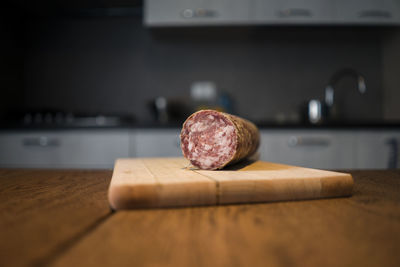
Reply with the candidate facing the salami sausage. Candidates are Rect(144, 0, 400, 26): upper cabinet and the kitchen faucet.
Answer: the upper cabinet

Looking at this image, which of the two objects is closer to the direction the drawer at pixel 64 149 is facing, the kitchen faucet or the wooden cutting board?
the wooden cutting board

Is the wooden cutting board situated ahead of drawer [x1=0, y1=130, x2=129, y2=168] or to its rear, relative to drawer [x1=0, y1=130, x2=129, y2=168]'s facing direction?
ahead

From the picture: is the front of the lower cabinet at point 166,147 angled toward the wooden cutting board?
yes

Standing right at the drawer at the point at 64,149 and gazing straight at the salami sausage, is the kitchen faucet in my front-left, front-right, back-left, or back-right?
front-left

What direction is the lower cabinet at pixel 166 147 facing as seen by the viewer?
toward the camera

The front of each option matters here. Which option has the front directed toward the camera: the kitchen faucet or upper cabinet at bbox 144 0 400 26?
the upper cabinet

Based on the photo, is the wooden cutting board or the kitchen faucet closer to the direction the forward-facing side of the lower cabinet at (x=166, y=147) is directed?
the wooden cutting board

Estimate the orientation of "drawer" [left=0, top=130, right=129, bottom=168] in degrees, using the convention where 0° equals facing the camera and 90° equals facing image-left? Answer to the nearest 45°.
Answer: approximately 0°

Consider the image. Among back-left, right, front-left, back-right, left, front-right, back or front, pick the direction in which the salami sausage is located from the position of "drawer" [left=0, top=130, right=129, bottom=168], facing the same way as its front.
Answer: front
